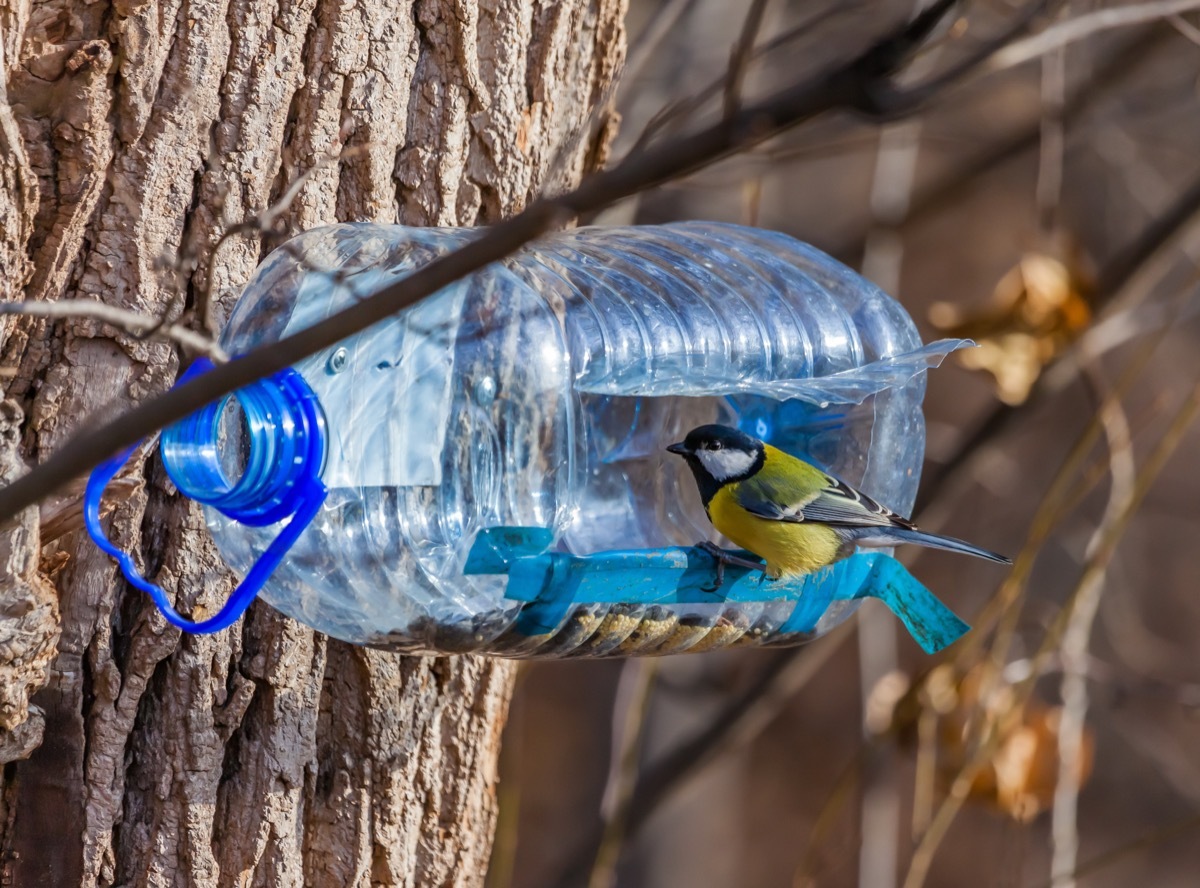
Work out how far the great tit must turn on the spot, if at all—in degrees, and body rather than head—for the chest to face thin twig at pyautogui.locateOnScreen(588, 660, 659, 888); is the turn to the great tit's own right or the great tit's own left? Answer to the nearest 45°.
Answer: approximately 45° to the great tit's own right

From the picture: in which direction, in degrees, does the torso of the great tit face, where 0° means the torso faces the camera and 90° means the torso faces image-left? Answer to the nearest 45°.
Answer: approximately 90°

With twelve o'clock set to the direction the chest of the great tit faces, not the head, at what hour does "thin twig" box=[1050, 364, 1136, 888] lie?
The thin twig is roughly at 4 o'clock from the great tit.

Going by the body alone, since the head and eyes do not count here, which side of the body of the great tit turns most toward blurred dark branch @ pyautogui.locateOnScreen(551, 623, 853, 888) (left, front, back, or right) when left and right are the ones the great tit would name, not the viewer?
right

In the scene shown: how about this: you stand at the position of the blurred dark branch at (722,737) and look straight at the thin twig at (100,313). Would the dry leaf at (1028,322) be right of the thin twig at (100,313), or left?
left

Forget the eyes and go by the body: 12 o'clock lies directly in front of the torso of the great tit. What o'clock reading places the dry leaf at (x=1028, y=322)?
The dry leaf is roughly at 4 o'clock from the great tit.

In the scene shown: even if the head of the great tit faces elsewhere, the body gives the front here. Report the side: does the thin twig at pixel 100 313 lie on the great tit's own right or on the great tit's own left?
on the great tit's own left
